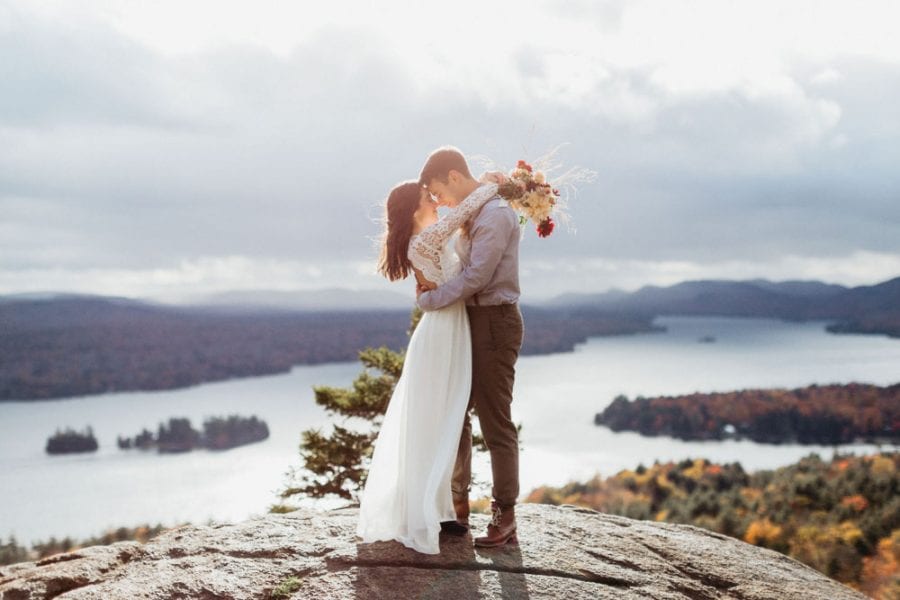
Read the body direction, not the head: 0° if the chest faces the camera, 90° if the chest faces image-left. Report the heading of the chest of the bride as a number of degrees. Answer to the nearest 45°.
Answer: approximately 270°

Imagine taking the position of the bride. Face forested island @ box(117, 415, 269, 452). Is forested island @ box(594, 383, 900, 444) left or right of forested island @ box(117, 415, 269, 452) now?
right

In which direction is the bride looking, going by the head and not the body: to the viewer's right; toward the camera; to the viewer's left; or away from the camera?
to the viewer's right

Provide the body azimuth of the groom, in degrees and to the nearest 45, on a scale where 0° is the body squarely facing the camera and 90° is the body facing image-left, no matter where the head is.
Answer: approximately 90°

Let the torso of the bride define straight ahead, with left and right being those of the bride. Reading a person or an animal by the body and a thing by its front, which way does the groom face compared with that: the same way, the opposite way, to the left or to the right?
the opposite way

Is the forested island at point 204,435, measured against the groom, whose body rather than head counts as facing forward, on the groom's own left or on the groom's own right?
on the groom's own right

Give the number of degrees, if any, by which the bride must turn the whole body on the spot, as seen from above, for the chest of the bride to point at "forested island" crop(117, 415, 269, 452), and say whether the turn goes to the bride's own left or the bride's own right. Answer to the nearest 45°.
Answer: approximately 90° to the bride's own left

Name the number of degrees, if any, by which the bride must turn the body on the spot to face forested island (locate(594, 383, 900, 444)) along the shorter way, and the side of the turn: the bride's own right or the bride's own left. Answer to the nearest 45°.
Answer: approximately 45° to the bride's own left
